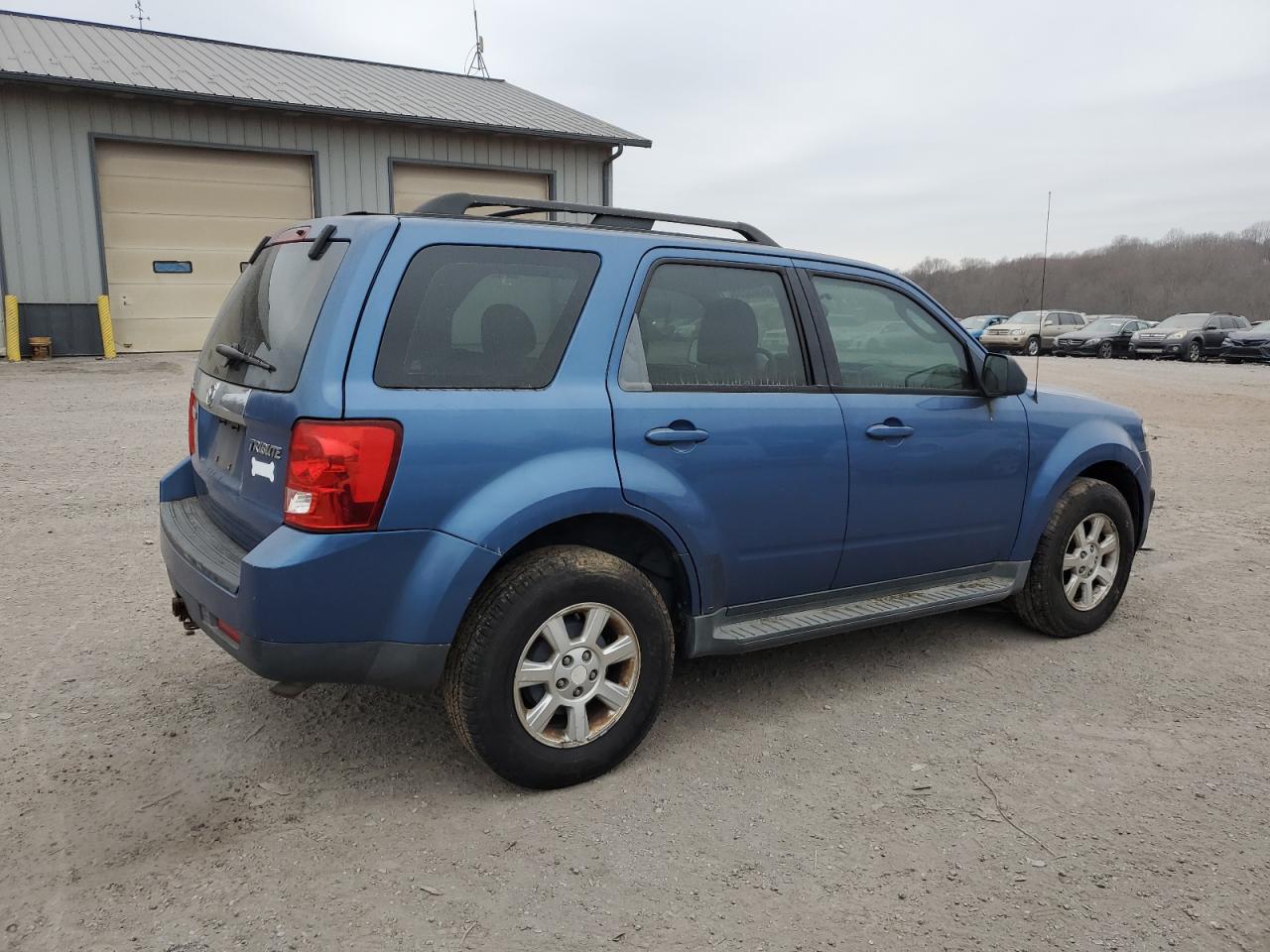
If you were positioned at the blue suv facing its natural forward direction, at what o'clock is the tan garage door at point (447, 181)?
The tan garage door is roughly at 10 o'clock from the blue suv.

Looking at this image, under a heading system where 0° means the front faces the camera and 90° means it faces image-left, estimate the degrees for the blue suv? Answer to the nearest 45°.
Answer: approximately 225°

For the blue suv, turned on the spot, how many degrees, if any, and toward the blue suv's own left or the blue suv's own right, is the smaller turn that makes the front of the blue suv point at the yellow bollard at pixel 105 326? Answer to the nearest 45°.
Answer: approximately 90° to the blue suv's own left

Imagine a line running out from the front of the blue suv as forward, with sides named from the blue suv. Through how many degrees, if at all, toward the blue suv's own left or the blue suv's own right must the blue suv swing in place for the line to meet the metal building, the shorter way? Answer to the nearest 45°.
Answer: approximately 90° to the blue suv's own left

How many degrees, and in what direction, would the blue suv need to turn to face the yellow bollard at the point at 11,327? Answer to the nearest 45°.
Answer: approximately 90° to its left
